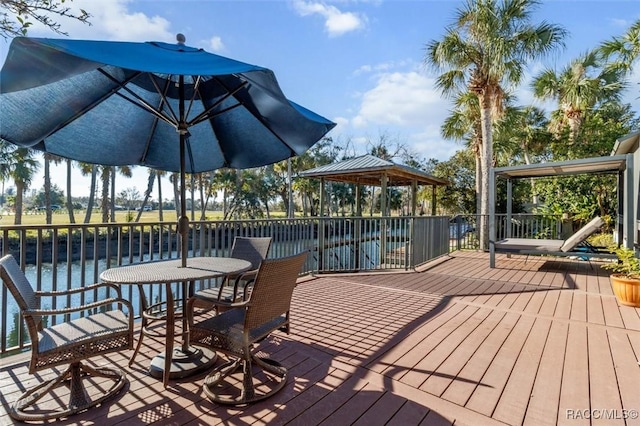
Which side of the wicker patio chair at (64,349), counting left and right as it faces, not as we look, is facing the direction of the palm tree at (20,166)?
left

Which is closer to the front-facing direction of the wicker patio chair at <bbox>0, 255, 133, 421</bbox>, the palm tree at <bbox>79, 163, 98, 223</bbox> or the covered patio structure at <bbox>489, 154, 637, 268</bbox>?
the covered patio structure

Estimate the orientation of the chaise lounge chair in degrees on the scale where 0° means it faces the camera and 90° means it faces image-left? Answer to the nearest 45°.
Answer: approximately 90°

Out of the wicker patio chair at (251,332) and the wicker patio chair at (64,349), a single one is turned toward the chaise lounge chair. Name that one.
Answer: the wicker patio chair at (64,349)

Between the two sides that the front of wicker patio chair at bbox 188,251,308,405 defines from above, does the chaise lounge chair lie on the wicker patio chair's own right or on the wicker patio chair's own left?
on the wicker patio chair's own right

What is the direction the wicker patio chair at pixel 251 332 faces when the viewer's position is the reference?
facing away from the viewer and to the left of the viewer

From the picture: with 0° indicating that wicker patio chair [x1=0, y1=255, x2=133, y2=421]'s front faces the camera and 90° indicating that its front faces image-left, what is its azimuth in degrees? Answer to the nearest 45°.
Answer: approximately 270°

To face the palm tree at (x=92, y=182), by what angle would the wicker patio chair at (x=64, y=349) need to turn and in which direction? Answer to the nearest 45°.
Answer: approximately 90° to its left
